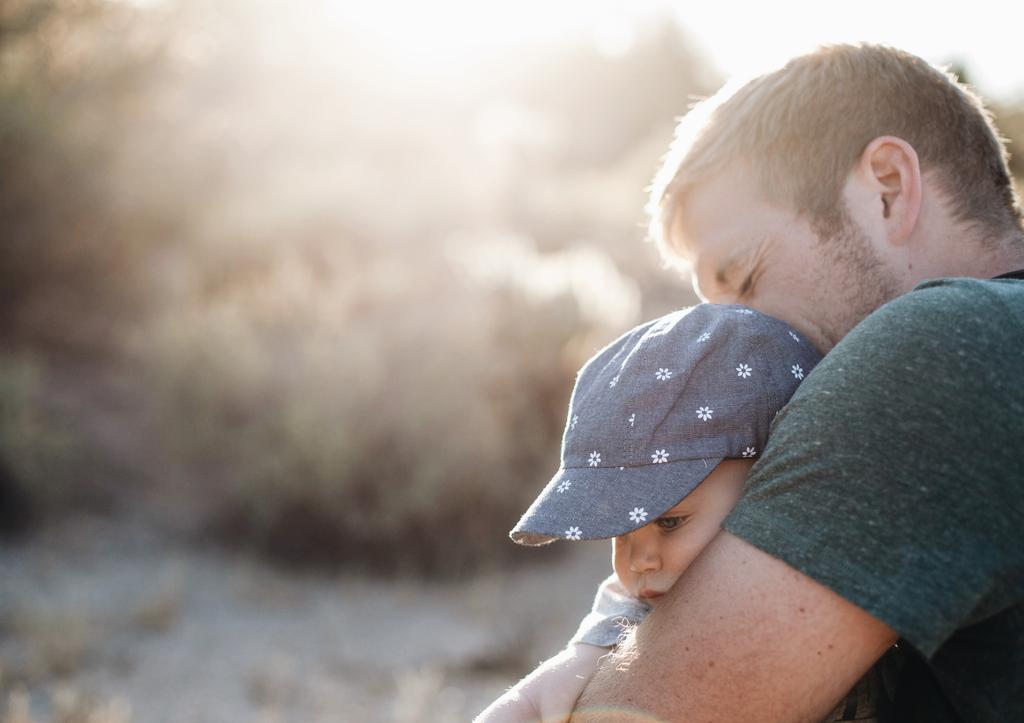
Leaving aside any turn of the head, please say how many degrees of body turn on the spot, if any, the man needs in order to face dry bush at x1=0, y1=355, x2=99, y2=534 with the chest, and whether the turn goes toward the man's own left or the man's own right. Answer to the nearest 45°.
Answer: approximately 45° to the man's own right

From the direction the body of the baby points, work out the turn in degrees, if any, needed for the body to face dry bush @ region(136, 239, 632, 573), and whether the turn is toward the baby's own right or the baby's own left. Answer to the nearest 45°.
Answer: approximately 135° to the baby's own right

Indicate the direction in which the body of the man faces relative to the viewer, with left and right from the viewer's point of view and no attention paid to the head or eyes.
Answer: facing to the left of the viewer
